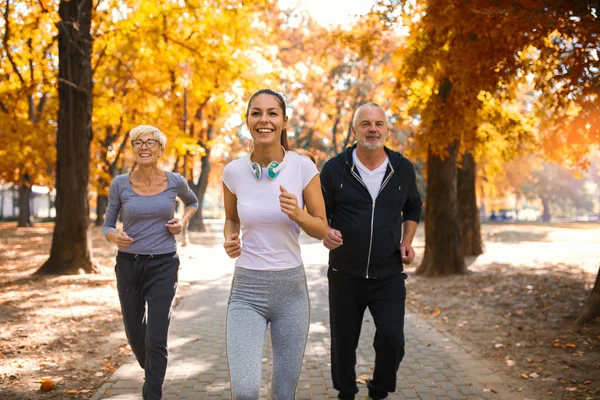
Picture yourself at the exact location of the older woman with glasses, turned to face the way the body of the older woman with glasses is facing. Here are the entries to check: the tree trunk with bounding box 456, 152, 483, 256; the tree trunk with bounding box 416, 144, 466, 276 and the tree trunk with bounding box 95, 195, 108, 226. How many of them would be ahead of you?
0

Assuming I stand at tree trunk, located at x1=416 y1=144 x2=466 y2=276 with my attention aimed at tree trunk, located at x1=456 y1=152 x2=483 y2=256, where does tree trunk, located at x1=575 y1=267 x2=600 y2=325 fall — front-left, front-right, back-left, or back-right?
back-right

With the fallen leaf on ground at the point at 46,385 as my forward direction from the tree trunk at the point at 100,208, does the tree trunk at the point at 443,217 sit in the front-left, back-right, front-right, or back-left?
front-left

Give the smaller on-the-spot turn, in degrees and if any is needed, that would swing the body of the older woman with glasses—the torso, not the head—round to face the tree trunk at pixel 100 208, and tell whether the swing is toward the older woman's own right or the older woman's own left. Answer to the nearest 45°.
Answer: approximately 180°

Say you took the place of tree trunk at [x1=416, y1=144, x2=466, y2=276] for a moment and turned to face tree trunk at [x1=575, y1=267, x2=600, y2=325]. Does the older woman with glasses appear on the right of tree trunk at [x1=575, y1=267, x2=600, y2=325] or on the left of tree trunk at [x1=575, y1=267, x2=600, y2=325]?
right

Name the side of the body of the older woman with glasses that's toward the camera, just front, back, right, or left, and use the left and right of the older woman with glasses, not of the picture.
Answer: front

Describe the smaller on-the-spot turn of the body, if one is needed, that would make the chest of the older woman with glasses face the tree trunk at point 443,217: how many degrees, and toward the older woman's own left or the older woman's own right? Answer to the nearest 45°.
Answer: approximately 135° to the older woman's own left

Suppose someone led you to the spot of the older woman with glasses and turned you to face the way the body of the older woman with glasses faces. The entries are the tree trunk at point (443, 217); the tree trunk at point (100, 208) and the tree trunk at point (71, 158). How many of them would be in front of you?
0

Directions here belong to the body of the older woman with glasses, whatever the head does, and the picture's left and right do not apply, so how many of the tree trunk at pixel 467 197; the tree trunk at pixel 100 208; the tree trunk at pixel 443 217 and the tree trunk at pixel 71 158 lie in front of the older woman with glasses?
0

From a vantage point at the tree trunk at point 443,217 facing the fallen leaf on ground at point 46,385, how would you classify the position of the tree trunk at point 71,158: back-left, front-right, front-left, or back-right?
front-right

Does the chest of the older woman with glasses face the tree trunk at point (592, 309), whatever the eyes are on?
no

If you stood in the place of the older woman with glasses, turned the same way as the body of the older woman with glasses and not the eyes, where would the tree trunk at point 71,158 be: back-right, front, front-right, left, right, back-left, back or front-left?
back

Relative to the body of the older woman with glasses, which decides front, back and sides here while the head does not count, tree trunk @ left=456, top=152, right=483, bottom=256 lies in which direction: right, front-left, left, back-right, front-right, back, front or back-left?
back-left

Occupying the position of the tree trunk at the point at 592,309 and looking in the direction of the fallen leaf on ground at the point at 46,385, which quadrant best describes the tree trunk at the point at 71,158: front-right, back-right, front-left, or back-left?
front-right

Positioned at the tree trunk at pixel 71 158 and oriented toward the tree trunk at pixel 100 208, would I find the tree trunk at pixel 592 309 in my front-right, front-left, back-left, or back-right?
back-right
